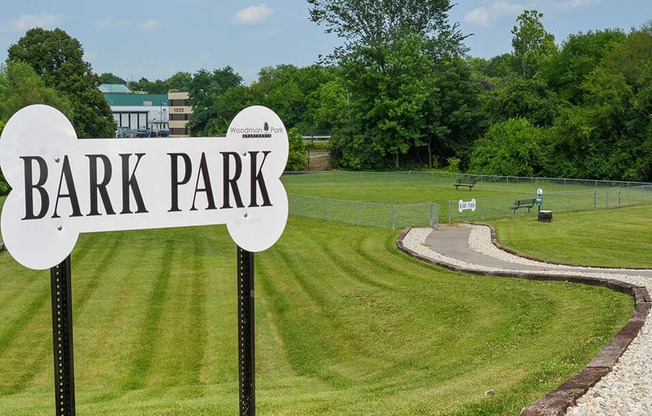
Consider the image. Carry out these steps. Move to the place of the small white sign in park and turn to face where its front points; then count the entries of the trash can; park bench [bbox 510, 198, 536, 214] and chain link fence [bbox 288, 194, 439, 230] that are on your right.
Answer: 1

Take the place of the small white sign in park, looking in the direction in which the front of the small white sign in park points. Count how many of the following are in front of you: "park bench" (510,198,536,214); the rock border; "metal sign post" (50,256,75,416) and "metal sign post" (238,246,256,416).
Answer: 3

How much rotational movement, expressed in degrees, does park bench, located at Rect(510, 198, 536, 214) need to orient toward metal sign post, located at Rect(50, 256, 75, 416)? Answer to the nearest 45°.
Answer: approximately 45° to its left

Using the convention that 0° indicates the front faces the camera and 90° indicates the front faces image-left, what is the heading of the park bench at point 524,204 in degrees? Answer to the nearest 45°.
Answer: approximately 45°

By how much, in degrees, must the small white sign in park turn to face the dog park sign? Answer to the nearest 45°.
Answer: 0° — it already faces it

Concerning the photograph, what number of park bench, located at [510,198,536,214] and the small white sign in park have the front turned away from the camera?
0

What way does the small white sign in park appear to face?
toward the camera

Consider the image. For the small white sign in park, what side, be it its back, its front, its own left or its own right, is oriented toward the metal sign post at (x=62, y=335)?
front

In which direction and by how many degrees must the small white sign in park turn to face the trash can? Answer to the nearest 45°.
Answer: approximately 90° to its left

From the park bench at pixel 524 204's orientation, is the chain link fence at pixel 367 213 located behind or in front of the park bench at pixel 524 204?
in front

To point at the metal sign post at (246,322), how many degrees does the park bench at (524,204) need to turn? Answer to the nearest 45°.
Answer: approximately 45° to its left

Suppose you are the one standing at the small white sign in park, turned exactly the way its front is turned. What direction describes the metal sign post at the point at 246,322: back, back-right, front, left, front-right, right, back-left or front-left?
front

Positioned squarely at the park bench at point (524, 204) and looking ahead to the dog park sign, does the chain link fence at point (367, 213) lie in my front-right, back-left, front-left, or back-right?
front-right

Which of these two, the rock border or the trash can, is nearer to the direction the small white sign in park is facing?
the rock border
